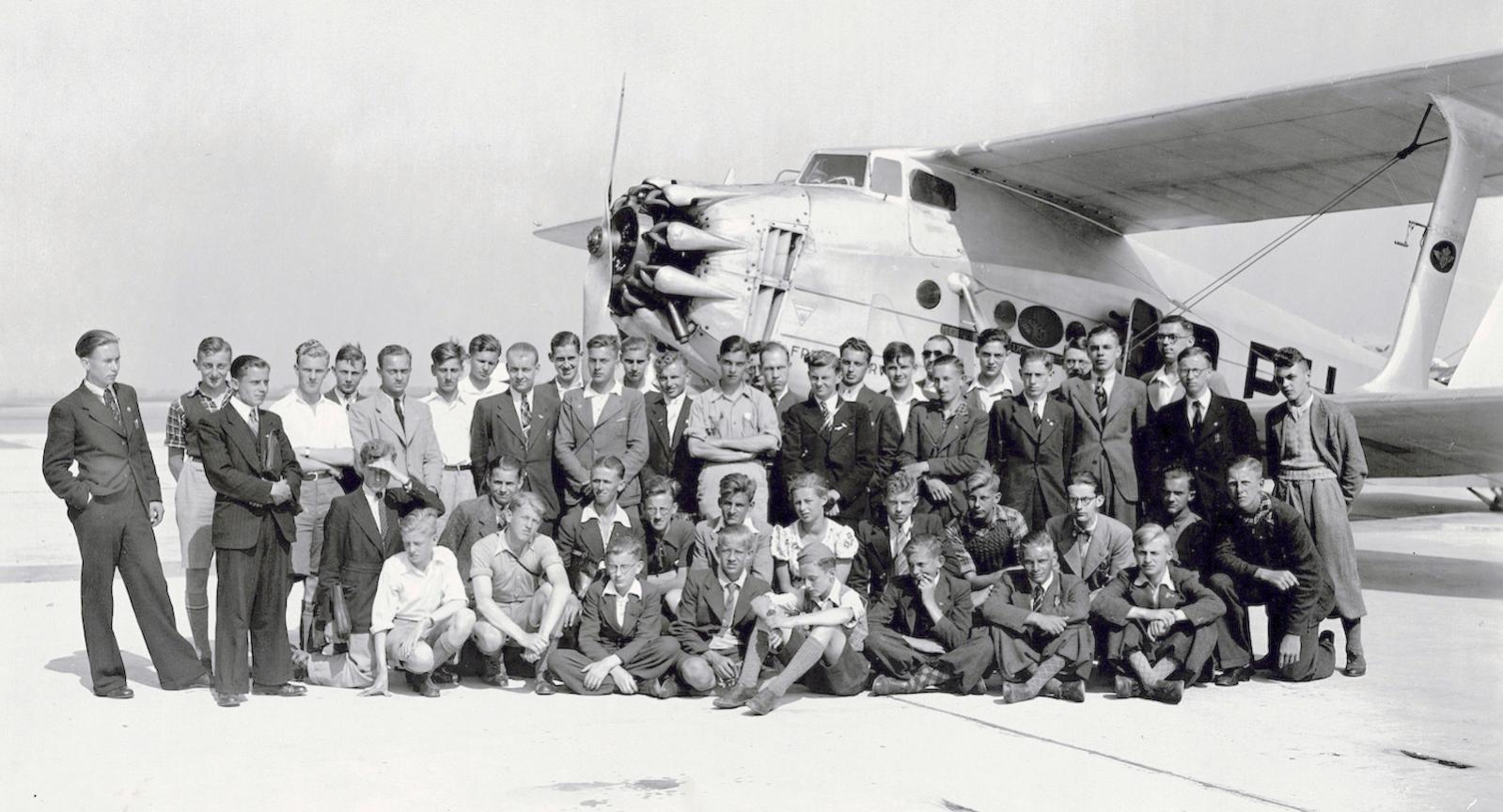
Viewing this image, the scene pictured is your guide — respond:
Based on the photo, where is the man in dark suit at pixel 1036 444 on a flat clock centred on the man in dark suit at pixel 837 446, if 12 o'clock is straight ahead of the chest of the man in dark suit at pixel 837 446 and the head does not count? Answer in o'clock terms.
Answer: the man in dark suit at pixel 1036 444 is roughly at 9 o'clock from the man in dark suit at pixel 837 446.

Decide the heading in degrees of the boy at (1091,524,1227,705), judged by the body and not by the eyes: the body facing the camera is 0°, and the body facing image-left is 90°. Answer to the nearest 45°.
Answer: approximately 0°

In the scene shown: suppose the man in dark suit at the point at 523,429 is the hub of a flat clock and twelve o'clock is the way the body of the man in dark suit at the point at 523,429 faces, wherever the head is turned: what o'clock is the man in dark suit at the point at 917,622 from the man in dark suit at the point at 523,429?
the man in dark suit at the point at 917,622 is roughly at 10 o'clock from the man in dark suit at the point at 523,429.

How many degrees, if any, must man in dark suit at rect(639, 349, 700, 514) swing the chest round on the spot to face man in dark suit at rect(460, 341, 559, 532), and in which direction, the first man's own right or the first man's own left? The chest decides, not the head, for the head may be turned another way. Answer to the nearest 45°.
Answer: approximately 45° to the first man's own right

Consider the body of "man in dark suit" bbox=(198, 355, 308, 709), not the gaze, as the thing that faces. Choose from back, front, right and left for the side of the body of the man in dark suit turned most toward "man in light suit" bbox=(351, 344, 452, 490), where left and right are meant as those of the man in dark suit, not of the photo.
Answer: left

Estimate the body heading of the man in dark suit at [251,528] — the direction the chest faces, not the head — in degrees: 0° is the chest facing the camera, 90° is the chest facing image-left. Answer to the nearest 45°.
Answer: approximately 315°

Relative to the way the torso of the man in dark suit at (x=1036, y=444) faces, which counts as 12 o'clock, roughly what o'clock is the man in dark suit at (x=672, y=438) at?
the man in dark suit at (x=672, y=438) is roughly at 3 o'clock from the man in dark suit at (x=1036, y=444).

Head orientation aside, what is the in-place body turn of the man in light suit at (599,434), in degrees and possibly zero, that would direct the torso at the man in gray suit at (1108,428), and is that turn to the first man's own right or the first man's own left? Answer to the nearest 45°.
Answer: approximately 90° to the first man's own left

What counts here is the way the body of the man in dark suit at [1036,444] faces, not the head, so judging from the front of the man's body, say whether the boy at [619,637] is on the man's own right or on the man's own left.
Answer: on the man's own right
